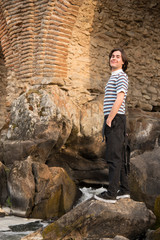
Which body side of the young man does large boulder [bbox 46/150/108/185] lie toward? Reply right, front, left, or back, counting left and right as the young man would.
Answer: right

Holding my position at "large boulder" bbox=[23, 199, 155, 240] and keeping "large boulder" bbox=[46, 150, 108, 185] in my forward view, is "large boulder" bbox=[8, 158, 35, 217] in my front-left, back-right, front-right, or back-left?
front-left

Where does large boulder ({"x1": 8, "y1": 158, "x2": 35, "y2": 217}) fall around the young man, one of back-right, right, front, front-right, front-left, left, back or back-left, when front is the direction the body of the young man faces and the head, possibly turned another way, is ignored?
front-right

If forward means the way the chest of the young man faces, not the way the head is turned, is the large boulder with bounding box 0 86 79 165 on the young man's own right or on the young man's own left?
on the young man's own right

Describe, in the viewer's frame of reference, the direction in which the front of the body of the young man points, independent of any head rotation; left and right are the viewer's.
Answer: facing to the left of the viewer

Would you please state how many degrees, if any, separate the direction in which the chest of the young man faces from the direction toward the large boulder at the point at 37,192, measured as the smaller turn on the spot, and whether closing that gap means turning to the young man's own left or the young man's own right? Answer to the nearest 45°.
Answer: approximately 45° to the young man's own right

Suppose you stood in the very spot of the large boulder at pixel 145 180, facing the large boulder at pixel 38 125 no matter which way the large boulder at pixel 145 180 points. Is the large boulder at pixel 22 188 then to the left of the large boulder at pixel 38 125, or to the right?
left
